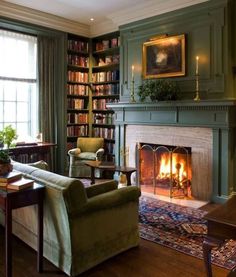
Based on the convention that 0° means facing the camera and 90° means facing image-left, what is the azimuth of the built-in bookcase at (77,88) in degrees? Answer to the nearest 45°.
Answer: approximately 315°

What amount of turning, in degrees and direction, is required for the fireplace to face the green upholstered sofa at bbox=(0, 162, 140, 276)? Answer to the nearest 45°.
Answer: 0° — it already faces it

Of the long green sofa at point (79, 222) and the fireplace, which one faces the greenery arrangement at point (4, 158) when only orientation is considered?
the fireplace

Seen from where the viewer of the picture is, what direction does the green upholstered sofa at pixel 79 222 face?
facing away from the viewer and to the right of the viewer

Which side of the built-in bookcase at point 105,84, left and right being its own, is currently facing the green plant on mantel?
left

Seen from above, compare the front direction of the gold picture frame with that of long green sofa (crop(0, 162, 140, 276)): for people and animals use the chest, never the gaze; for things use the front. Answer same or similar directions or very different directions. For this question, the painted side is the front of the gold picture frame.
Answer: very different directions

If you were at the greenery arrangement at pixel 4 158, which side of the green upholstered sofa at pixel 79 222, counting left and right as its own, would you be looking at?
left
